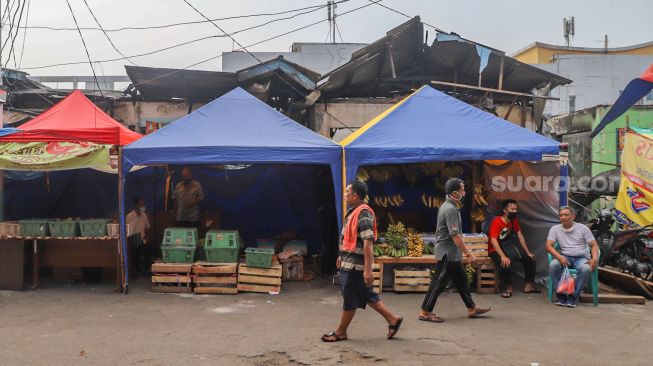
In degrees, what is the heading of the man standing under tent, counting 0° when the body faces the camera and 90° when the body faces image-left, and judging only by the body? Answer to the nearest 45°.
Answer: approximately 0°

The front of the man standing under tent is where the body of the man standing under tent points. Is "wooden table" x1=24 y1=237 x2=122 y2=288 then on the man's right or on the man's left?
on the man's right

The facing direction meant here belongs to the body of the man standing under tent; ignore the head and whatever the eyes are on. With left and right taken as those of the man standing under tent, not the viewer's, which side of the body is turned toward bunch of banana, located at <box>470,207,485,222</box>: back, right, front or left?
left

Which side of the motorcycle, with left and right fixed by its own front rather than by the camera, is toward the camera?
left

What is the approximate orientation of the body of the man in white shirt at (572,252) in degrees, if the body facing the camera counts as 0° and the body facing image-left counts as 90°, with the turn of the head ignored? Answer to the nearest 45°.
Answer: approximately 0°

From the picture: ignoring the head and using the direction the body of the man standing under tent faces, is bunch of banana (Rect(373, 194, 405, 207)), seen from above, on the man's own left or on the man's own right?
on the man's own left

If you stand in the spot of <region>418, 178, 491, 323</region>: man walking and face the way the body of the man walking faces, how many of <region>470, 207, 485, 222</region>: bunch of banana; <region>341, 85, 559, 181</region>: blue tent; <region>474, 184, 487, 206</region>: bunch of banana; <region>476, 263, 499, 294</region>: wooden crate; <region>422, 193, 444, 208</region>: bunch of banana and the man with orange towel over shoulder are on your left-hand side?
5
